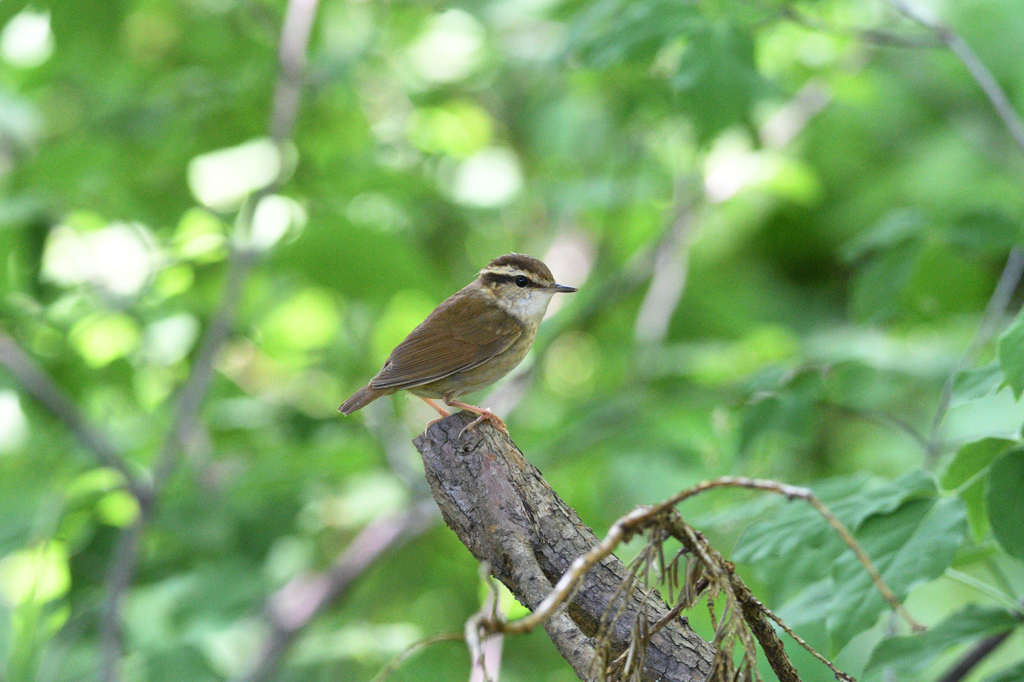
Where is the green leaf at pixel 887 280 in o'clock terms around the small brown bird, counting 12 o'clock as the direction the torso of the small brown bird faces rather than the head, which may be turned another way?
The green leaf is roughly at 12 o'clock from the small brown bird.

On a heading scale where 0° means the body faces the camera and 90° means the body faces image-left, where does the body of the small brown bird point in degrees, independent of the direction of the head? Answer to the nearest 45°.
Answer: approximately 270°

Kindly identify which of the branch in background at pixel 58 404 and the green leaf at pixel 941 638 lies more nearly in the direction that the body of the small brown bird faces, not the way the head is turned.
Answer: the green leaf
